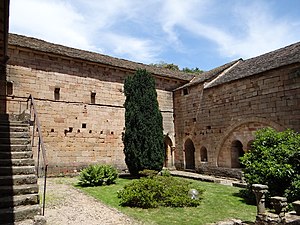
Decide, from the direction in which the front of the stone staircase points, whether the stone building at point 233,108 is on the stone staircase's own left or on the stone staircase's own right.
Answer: on the stone staircase's own left

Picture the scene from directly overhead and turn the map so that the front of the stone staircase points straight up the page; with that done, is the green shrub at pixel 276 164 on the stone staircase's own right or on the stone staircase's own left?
on the stone staircase's own left

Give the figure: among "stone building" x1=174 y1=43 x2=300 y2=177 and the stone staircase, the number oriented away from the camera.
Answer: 0

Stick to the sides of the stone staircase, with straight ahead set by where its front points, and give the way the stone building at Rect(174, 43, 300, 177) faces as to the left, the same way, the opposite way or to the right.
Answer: to the right

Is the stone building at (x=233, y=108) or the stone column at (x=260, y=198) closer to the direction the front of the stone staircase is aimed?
the stone column

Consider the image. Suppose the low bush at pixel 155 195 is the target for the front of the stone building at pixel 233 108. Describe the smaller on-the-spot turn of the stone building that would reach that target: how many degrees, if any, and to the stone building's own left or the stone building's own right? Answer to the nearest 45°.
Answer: approximately 45° to the stone building's own left

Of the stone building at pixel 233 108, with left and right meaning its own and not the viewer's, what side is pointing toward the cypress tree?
front
